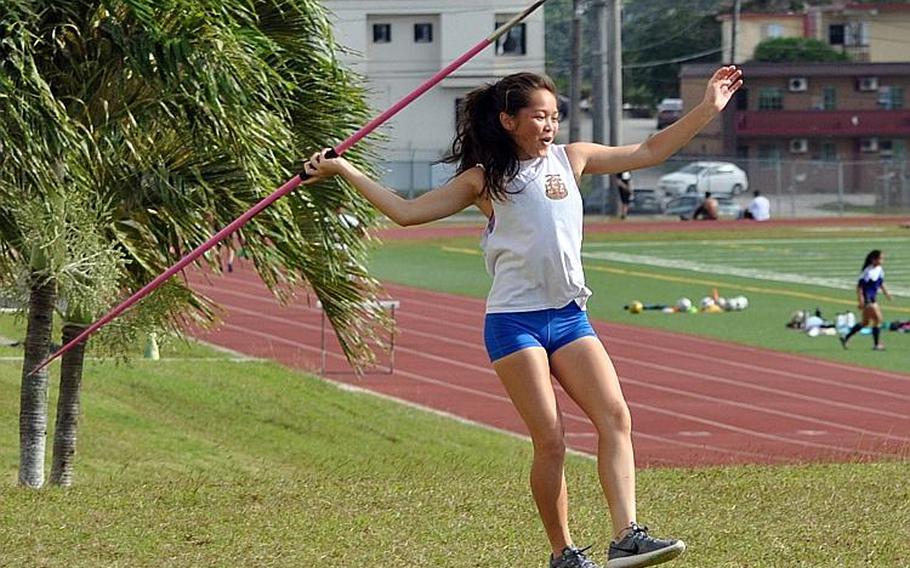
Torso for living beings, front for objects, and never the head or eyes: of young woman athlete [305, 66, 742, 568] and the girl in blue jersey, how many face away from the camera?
0

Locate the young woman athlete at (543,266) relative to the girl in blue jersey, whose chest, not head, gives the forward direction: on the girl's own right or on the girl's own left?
on the girl's own right

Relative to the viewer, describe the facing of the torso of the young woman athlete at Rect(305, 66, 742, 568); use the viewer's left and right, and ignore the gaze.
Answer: facing the viewer and to the right of the viewer

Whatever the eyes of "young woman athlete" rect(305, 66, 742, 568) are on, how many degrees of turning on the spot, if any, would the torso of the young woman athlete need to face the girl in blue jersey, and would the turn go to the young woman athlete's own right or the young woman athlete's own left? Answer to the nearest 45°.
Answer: approximately 135° to the young woman athlete's own left

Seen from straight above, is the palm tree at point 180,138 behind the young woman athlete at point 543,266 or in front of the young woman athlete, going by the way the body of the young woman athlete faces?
behind

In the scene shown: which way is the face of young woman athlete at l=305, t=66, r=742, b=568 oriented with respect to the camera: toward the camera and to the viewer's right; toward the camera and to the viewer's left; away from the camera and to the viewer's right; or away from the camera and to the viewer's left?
toward the camera and to the viewer's right
